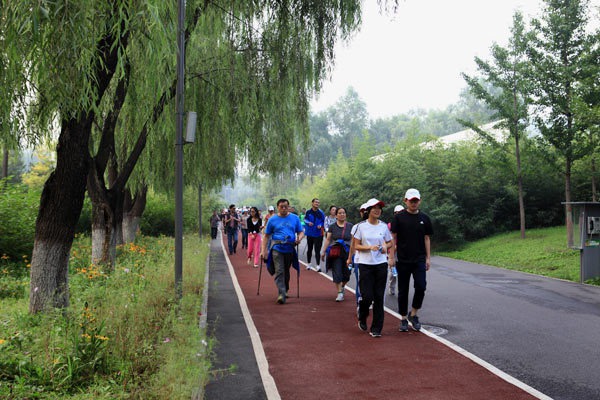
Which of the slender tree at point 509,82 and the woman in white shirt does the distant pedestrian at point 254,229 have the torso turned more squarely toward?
the woman in white shirt

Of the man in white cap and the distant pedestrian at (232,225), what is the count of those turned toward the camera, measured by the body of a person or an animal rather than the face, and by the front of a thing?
2

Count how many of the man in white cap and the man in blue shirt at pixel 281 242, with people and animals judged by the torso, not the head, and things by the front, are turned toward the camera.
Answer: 2

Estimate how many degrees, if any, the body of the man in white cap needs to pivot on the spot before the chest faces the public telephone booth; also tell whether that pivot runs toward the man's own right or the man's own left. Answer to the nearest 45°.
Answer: approximately 135° to the man's own left

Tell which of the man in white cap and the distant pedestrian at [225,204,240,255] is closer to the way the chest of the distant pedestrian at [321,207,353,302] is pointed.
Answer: the man in white cap

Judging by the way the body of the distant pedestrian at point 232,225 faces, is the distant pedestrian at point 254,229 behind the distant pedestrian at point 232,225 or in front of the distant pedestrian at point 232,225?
in front

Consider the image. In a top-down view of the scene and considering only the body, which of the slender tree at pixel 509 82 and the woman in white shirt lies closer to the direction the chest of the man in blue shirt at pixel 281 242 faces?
the woman in white shirt

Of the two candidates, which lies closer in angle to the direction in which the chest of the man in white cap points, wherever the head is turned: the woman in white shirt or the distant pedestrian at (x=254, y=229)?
the woman in white shirt

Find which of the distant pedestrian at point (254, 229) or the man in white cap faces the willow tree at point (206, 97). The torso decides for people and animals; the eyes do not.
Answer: the distant pedestrian

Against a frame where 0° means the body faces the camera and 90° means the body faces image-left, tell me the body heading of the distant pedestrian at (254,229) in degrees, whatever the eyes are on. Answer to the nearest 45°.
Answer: approximately 0°

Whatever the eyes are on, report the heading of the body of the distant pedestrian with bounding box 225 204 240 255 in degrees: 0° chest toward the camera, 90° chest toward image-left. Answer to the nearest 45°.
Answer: approximately 0°

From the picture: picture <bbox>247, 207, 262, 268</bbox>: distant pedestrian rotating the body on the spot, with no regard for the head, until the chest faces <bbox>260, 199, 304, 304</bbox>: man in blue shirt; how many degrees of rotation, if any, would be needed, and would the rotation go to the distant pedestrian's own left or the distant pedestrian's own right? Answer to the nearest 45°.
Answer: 0° — they already face them
